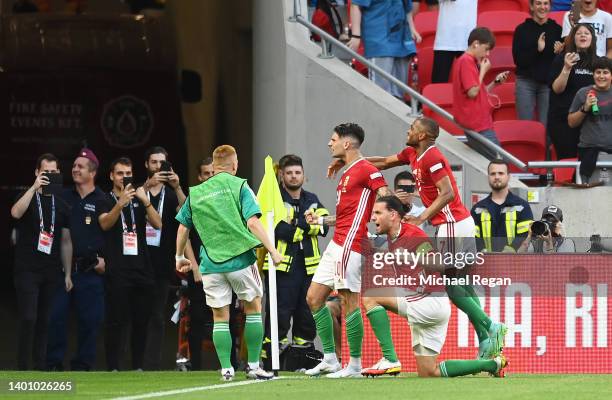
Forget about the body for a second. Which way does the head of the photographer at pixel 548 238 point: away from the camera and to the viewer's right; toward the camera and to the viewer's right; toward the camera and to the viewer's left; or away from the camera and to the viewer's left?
toward the camera and to the viewer's left

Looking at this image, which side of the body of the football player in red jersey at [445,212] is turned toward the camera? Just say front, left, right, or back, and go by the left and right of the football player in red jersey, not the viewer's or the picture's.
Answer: left

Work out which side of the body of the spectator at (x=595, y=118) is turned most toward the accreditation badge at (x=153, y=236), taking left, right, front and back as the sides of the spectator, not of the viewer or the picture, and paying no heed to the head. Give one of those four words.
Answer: right

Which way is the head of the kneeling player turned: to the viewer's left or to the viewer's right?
to the viewer's left

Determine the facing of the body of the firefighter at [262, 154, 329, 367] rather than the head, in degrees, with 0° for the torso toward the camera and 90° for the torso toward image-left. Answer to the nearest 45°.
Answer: approximately 0°

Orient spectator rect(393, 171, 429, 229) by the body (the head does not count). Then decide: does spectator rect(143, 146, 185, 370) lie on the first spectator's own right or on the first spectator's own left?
on the first spectator's own right

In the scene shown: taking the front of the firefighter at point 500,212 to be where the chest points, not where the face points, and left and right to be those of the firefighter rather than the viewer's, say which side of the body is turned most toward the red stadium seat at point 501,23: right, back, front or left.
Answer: back

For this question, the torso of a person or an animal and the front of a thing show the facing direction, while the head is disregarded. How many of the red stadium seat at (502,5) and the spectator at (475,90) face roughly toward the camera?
1
